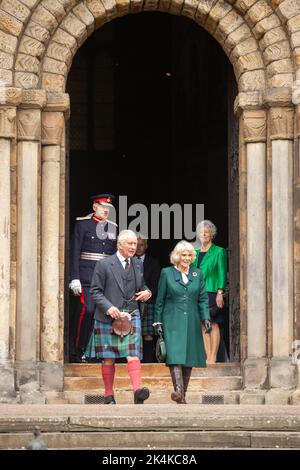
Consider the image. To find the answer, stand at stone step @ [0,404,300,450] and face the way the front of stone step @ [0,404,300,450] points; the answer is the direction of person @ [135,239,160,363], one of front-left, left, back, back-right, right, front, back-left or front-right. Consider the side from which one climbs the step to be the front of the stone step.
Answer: back

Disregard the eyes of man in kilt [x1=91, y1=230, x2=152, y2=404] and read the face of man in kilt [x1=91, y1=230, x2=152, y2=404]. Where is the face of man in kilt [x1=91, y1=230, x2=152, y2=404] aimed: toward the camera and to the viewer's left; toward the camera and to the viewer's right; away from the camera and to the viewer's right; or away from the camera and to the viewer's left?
toward the camera and to the viewer's right

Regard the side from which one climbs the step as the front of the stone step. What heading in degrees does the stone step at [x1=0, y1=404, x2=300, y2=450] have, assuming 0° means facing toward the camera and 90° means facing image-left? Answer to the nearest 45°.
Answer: approximately 0°

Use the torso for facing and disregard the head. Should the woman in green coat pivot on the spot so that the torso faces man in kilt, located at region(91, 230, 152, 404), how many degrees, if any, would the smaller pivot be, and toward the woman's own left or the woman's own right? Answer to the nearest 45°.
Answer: approximately 90° to the woman's own right

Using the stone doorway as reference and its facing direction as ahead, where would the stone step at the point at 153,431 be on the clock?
The stone step is roughly at 12 o'clock from the stone doorway.

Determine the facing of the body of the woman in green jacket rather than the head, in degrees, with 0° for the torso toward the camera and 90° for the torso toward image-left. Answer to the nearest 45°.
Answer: approximately 45°

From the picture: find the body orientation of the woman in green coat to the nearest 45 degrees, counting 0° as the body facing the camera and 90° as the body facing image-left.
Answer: approximately 0°

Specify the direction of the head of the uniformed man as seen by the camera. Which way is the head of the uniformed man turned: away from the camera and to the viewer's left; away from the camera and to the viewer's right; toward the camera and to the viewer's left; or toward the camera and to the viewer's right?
toward the camera and to the viewer's right

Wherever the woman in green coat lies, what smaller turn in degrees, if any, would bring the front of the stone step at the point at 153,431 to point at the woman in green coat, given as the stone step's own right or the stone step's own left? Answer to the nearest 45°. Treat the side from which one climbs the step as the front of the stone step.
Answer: approximately 180°
